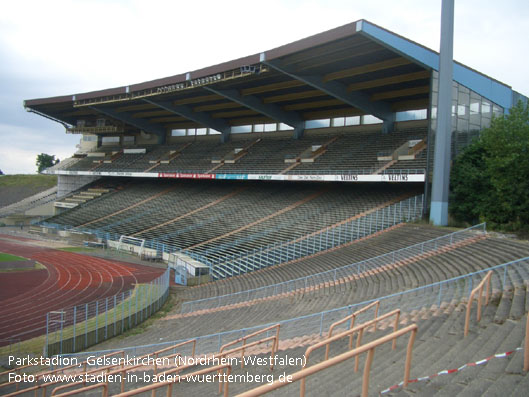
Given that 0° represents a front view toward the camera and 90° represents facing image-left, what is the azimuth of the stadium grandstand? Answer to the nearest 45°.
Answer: approximately 45°
